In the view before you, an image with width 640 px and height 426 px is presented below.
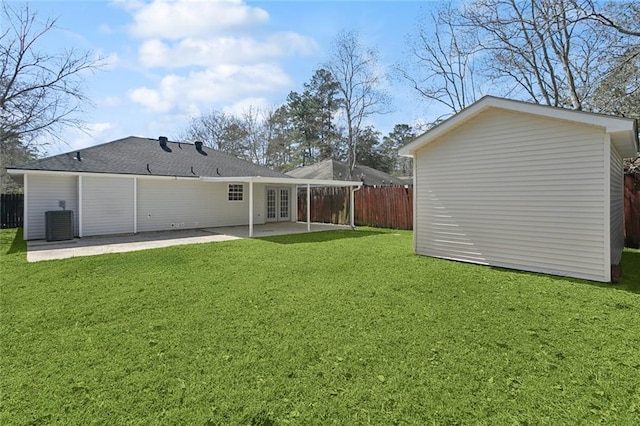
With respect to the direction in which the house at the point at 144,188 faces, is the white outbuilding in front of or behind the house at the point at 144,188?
behind

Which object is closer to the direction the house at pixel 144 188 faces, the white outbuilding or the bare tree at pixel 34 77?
the bare tree

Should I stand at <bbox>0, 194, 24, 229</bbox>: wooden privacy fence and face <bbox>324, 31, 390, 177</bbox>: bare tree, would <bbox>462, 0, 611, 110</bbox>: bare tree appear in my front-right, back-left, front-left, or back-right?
front-right

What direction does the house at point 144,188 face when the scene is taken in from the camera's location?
facing away from the viewer and to the left of the viewer

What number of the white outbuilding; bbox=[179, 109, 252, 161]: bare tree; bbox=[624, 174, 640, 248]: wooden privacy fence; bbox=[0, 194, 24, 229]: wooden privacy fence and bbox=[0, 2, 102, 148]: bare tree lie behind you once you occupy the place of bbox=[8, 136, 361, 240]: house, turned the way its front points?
2
